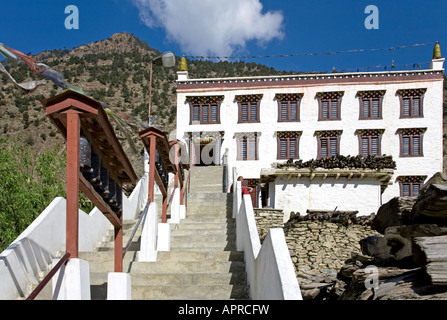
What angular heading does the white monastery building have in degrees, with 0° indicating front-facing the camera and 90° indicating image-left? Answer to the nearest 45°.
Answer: approximately 0°

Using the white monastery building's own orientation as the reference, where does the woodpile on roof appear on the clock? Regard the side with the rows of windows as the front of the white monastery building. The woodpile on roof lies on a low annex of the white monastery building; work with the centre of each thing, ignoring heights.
The woodpile on roof is roughly at 11 o'clock from the white monastery building.

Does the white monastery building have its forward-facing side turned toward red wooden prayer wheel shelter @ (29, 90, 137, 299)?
yes
